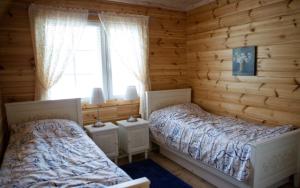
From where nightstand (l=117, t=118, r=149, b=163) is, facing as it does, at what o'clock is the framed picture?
The framed picture is roughly at 11 o'clock from the nightstand.

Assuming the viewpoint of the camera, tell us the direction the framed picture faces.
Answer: facing the viewer and to the left of the viewer

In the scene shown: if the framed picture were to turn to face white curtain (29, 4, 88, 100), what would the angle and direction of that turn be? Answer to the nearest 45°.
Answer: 0° — it already faces it

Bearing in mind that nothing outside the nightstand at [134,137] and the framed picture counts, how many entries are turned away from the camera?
0

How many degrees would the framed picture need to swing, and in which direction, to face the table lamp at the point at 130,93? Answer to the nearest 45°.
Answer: approximately 45° to its right

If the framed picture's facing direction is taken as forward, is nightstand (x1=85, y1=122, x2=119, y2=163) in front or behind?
in front

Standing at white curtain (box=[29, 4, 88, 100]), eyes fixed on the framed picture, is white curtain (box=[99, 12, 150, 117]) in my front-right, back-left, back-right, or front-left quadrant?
front-left

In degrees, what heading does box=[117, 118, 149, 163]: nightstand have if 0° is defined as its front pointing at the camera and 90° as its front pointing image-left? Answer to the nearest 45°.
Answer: approximately 315°
